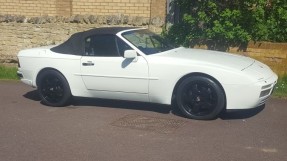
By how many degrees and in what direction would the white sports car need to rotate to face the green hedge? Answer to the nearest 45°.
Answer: approximately 90° to its left
